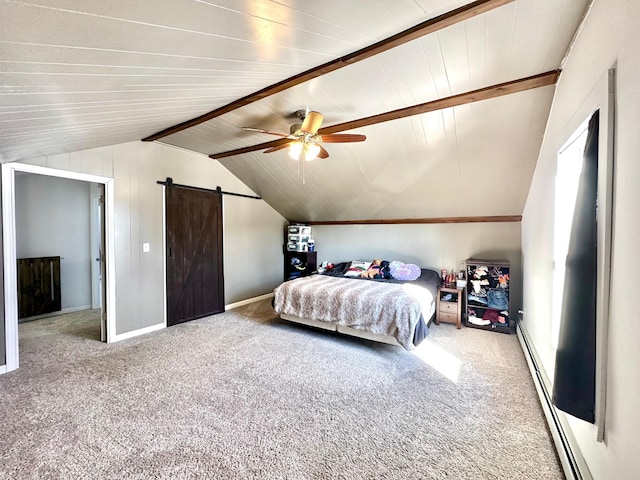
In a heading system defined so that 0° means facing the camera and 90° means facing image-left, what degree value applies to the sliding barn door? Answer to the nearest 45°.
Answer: approximately 315°

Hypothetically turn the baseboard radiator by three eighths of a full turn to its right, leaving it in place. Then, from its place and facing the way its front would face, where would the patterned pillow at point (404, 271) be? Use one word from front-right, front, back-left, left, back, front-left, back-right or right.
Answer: left

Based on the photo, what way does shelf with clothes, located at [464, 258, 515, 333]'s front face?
toward the camera

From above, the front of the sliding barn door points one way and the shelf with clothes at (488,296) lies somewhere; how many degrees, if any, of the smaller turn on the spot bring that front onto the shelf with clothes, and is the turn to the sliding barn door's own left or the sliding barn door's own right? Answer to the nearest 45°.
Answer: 0° — it already faces it

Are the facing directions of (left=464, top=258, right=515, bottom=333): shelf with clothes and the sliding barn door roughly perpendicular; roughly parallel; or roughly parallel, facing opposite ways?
roughly perpendicular

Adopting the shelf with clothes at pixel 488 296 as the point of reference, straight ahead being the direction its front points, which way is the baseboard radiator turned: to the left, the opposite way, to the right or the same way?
to the right

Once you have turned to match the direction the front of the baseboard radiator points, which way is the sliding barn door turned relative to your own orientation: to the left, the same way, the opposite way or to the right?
the opposite way

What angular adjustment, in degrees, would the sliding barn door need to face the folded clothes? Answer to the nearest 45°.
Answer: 0° — it already faces it

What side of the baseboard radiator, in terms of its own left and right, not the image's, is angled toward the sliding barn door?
front

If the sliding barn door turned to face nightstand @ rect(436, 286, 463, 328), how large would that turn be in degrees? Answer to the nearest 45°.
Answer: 0° — it already faces it

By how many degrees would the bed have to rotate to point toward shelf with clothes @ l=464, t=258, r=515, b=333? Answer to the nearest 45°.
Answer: approximately 135° to its left

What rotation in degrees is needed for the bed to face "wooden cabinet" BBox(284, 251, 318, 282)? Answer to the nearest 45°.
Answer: approximately 90° to its right

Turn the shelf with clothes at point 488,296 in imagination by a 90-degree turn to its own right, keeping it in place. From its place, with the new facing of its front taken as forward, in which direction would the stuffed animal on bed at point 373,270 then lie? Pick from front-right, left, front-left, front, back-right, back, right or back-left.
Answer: front

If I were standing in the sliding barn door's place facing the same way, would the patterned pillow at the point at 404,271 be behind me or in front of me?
in front

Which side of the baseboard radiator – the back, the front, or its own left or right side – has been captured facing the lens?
left

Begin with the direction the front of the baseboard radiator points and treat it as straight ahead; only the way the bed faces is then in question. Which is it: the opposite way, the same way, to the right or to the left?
to the left

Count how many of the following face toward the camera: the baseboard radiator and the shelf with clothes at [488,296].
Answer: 1

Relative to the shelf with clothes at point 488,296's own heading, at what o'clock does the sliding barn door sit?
The sliding barn door is roughly at 2 o'clock from the shelf with clothes.

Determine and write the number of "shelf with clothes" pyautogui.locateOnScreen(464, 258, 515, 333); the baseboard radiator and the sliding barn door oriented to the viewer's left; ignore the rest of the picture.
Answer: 1
